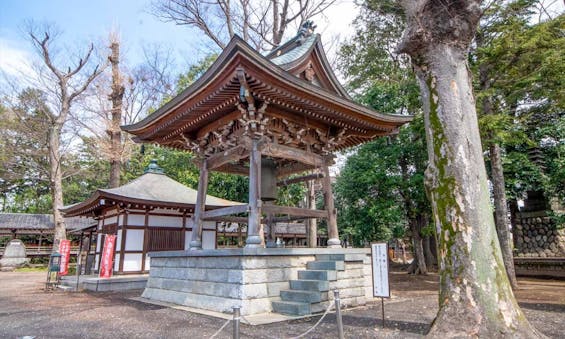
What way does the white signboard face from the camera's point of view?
toward the camera

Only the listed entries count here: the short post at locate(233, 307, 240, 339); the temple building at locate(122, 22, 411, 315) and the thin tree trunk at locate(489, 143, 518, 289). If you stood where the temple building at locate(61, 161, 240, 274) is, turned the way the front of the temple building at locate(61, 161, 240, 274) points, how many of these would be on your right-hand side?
0

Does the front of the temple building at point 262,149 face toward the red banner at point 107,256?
no

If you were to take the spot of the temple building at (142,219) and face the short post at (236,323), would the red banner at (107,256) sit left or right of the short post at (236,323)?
right

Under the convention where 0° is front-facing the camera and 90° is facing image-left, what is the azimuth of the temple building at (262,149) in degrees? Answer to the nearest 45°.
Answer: approximately 315°

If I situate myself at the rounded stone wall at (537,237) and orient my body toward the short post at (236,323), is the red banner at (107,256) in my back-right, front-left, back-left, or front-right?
front-right

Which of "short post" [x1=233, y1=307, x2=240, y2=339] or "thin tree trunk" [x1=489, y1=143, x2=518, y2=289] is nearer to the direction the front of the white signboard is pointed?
the short post

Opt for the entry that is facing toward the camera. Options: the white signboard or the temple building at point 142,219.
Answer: the white signboard

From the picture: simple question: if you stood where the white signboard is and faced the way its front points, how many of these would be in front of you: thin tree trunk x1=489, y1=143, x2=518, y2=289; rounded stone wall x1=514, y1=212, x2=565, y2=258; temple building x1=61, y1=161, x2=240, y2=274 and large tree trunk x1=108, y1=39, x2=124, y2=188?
0

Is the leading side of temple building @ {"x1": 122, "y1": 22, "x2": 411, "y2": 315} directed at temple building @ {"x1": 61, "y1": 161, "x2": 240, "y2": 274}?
no
